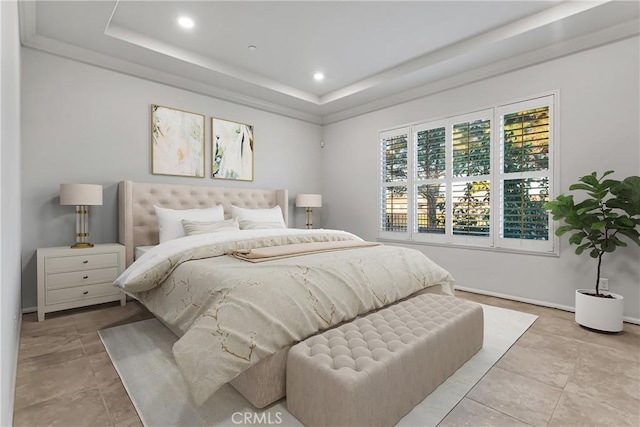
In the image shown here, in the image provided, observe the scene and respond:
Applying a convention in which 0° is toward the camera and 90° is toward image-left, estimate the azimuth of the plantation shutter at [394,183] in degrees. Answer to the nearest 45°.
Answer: approximately 45°

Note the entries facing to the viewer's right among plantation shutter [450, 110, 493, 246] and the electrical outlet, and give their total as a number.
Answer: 0

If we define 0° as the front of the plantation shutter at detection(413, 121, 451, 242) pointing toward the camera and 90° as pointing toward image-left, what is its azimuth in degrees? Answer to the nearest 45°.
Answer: approximately 45°

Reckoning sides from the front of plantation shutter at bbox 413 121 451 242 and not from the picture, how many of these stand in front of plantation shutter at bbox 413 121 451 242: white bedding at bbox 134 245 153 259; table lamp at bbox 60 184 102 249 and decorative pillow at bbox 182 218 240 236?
3

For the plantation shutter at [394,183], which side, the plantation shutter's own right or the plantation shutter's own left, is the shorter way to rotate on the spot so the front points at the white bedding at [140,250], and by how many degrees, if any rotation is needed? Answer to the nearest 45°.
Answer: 0° — it already faces it

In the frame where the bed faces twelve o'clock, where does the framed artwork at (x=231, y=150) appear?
The framed artwork is roughly at 7 o'clock from the bed.

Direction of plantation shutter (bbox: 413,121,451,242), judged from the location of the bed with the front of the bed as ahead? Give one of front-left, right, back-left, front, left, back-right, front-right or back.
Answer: left

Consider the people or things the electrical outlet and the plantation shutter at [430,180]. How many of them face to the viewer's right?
0

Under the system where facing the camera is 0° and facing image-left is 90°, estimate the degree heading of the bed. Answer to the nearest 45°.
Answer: approximately 315°

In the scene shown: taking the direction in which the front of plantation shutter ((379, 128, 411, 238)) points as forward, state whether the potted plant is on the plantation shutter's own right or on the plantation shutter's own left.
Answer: on the plantation shutter's own left

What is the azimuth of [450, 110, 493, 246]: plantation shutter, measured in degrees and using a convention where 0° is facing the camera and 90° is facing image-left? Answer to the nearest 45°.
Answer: approximately 45°

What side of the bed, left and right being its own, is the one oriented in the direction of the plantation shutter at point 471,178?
left
